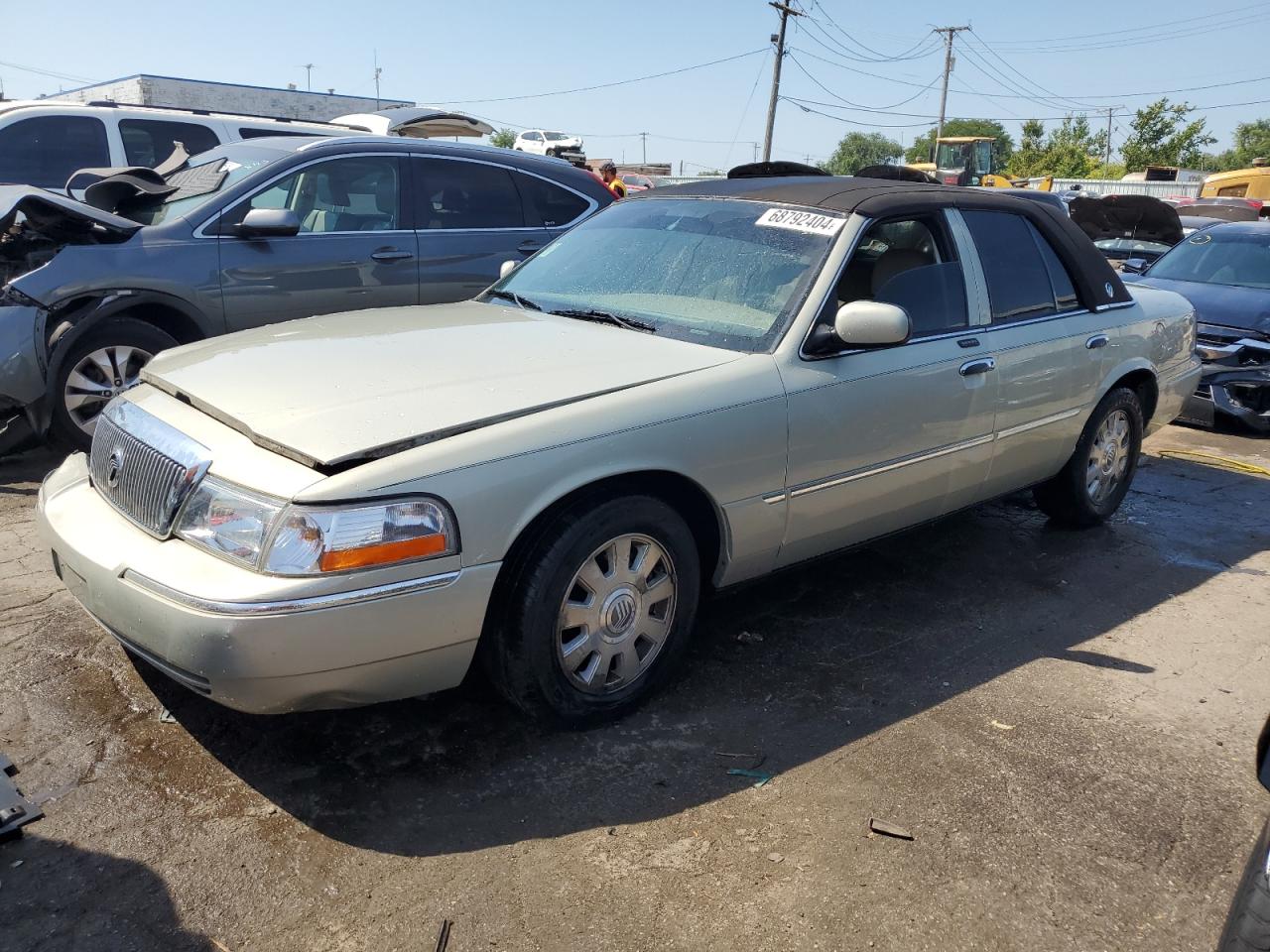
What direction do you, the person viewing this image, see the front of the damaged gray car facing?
facing to the left of the viewer

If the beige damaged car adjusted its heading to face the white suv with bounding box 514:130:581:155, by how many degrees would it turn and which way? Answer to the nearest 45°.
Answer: approximately 135° to its right

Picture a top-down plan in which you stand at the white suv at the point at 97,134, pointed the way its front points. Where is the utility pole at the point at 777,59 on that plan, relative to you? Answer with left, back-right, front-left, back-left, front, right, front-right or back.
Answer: back-right

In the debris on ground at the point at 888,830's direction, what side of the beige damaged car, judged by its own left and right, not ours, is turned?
left

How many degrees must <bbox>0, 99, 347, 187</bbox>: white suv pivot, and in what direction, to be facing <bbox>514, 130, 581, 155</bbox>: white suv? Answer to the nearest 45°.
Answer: approximately 135° to its right

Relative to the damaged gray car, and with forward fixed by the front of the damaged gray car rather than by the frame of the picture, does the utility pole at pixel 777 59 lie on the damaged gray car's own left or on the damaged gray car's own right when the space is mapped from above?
on the damaged gray car's own right

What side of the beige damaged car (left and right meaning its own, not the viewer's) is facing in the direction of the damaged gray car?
right

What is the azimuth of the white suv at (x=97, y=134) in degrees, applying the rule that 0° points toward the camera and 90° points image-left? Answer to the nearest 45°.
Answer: approximately 90°

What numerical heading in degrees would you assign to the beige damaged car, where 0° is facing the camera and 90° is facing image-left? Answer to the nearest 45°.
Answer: approximately 45°

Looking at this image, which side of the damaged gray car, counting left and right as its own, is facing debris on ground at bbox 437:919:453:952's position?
left

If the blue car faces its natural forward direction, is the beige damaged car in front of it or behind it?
in front

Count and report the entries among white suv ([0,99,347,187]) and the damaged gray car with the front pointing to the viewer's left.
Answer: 2

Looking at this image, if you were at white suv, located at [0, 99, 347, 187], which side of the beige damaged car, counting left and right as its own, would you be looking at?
right
